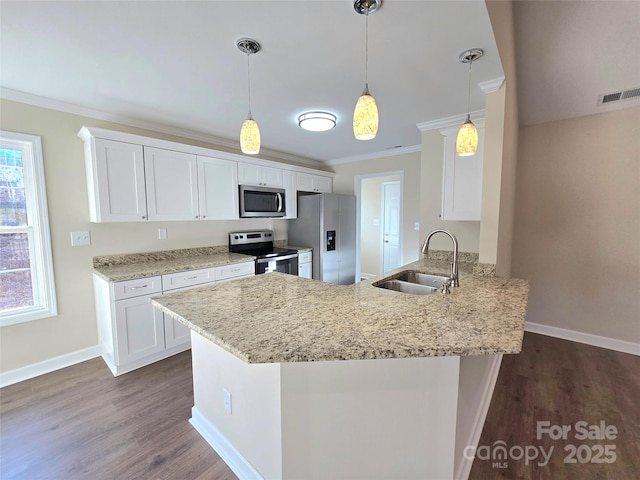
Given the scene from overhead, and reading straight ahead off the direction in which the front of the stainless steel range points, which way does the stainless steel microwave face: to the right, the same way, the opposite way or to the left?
the same way

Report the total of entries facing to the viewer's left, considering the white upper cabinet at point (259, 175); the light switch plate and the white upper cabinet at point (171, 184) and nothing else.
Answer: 0

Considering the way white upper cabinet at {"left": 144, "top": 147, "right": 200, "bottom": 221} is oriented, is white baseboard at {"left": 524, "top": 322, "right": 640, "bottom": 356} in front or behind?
in front

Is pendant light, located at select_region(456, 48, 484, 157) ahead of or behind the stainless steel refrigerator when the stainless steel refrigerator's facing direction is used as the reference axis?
ahead

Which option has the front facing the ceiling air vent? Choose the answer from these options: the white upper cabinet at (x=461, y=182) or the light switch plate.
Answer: the light switch plate

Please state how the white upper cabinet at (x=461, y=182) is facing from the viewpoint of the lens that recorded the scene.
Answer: facing the viewer and to the left of the viewer

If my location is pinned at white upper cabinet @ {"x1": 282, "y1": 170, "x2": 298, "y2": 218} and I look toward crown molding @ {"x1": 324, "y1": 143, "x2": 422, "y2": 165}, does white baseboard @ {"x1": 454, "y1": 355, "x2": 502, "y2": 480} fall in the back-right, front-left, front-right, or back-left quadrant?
front-right

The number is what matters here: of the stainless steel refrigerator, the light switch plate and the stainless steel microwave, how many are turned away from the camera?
0

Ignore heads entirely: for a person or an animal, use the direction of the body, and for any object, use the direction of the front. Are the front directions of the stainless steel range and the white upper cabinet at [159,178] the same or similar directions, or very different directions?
same or similar directions

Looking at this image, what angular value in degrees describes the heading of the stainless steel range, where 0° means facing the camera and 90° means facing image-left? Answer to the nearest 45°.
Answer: approximately 315°

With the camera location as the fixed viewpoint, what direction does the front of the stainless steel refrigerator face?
facing the viewer and to the right of the viewer

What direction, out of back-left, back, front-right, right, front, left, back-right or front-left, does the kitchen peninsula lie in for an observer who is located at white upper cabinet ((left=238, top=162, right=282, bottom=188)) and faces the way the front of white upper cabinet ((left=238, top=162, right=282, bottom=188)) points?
front-right

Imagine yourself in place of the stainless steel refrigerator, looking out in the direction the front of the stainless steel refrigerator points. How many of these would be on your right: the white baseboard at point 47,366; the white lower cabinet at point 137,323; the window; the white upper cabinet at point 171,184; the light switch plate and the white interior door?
5

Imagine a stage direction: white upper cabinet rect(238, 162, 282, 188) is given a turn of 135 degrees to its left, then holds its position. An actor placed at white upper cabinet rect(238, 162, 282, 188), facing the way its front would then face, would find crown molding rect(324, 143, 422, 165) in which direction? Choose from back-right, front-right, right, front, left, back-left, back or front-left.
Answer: right
